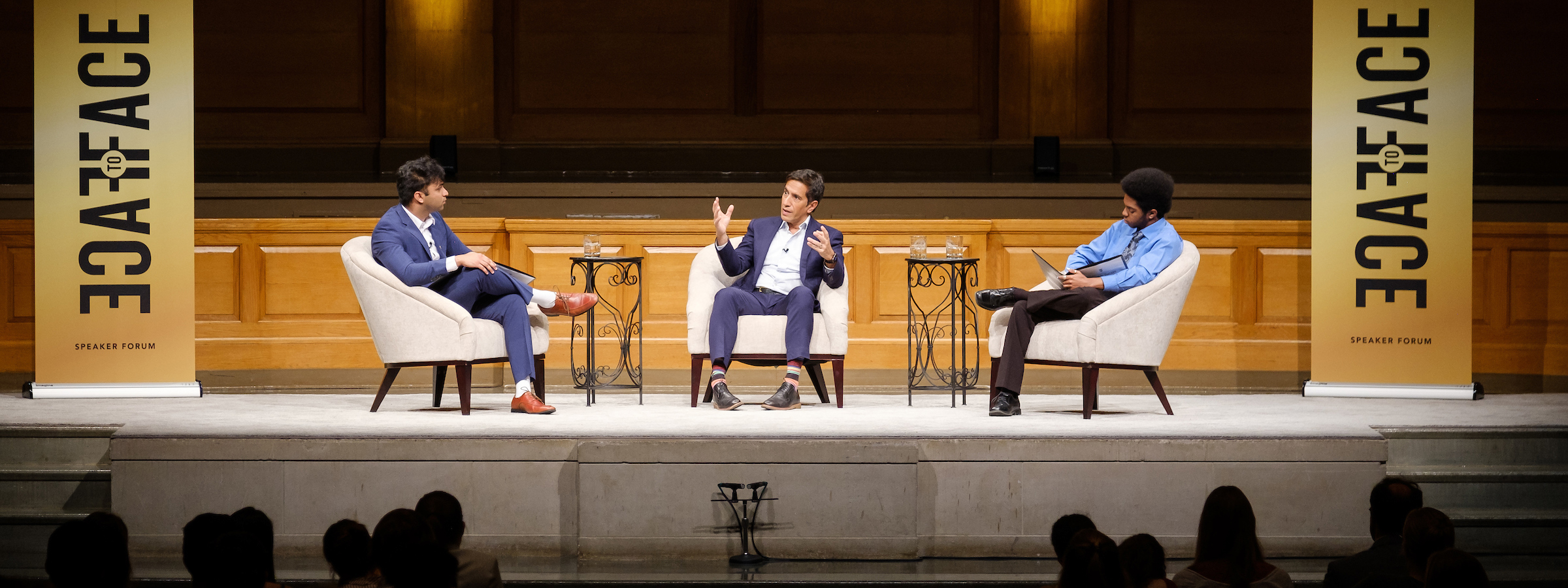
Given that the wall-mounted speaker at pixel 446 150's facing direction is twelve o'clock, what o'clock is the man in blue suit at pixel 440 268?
The man in blue suit is roughly at 12 o'clock from the wall-mounted speaker.

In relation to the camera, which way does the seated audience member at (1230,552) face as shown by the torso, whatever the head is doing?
away from the camera

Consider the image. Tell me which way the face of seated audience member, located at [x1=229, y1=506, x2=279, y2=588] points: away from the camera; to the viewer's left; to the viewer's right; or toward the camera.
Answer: away from the camera

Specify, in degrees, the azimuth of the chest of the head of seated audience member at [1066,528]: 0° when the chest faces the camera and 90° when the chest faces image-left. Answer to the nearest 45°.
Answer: approximately 180°

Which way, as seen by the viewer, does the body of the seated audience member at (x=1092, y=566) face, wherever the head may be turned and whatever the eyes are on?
away from the camera

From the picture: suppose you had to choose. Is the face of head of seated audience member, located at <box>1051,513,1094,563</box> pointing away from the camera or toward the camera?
away from the camera

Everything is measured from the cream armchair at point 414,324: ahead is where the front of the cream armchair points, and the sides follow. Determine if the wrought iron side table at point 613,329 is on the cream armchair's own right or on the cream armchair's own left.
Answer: on the cream armchair's own left

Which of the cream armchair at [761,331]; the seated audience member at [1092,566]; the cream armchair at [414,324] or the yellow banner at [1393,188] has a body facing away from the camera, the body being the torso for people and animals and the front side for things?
the seated audience member

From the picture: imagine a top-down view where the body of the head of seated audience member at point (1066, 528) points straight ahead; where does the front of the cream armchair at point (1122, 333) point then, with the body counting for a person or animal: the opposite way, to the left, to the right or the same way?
to the left

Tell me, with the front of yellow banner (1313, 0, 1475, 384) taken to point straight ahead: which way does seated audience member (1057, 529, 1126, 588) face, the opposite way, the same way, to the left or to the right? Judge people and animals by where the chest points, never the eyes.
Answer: the opposite way

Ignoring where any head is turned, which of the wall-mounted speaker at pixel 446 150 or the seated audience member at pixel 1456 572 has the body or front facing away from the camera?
the seated audience member

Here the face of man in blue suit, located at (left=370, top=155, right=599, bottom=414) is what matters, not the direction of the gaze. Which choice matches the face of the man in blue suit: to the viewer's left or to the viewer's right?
to the viewer's right

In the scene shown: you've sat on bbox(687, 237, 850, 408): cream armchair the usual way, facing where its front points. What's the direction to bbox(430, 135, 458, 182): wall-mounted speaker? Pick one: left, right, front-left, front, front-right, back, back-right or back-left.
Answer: back-right

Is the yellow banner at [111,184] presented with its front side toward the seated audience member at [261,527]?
yes

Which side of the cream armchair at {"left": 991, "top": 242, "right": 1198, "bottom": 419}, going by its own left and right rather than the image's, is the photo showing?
left
